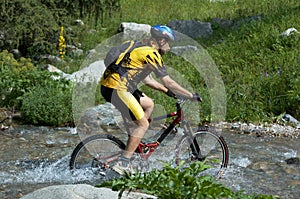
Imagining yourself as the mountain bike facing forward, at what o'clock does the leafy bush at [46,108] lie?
The leafy bush is roughly at 8 o'clock from the mountain bike.

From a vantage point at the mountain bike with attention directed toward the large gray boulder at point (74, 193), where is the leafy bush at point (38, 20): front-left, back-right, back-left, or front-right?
back-right

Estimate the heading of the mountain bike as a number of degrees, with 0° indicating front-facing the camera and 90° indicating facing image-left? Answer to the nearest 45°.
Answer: approximately 270°

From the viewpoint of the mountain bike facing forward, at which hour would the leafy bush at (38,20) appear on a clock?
The leafy bush is roughly at 8 o'clock from the mountain bike.

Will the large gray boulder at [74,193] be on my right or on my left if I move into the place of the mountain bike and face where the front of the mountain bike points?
on my right
